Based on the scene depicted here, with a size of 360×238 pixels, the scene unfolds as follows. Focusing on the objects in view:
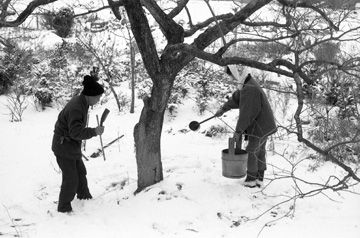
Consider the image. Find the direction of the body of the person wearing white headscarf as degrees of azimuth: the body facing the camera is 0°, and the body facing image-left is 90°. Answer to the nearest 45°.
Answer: approximately 90°

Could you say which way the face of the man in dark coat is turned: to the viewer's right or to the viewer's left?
to the viewer's right

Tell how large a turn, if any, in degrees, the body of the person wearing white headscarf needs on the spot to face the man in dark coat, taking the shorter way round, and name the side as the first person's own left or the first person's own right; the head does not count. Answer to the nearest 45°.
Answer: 0° — they already face them

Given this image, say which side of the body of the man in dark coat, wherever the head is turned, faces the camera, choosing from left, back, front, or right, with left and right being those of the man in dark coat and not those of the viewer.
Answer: right

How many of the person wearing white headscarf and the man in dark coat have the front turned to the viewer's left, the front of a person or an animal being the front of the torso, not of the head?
1

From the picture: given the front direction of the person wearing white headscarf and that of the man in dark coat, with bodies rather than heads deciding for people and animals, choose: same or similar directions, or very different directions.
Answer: very different directions

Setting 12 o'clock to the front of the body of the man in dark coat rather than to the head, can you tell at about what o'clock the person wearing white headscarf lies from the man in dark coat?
The person wearing white headscarf is roughly at 12 o'clock from the man in dark coat.

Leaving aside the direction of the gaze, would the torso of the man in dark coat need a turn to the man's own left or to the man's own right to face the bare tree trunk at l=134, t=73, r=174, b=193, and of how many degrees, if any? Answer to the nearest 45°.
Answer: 0° — they already face it
